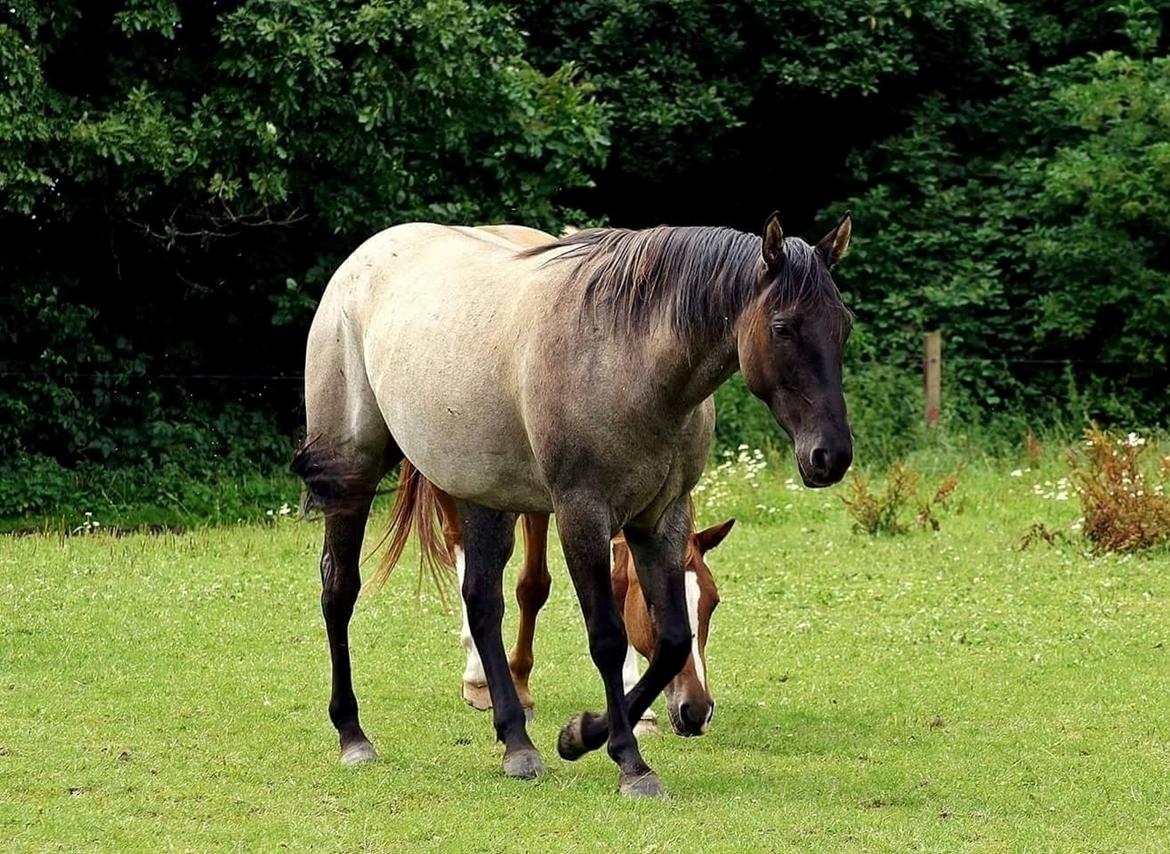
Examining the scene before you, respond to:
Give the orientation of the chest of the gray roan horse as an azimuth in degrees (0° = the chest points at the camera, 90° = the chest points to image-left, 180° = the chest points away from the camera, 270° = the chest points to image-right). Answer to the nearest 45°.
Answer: approximately 315°

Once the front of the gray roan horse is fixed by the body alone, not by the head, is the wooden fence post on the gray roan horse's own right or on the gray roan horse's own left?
on the gray roan horse's own left

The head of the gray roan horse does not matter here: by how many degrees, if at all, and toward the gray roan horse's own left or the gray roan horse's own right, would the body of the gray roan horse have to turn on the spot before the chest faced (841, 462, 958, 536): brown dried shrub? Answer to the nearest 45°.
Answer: approximately 135° to the gray roan horse's own left

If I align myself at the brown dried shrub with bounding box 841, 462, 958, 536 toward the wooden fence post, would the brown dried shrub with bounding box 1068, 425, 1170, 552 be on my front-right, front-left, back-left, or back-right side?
back-right

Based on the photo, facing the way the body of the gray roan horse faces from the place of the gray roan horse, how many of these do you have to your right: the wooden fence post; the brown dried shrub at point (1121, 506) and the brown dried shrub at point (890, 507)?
0

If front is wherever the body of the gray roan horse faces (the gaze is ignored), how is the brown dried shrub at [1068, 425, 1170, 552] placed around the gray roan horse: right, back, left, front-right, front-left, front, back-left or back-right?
left

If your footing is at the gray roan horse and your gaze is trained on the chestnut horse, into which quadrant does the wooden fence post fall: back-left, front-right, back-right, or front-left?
front-right
